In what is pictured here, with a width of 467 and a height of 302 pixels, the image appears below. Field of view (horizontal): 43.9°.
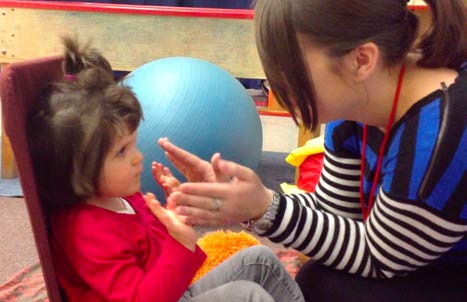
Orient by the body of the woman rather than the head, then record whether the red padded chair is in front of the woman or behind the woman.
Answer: in front

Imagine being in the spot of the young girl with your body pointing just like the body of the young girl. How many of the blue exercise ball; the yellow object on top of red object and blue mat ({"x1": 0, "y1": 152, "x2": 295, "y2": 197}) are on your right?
0

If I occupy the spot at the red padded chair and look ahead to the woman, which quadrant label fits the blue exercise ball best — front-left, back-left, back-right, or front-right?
front-left

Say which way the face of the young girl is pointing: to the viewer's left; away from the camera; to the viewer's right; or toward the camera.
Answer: to the viewer's right

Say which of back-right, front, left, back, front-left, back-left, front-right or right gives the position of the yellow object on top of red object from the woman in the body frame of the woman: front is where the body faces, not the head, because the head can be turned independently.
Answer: right

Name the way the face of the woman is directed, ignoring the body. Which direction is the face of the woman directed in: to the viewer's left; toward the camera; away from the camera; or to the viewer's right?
to the viewer's left

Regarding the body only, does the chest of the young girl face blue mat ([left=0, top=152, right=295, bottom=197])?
no

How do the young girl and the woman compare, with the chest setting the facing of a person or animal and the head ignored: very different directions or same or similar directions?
very different directions

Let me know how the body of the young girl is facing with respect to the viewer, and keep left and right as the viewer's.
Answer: facing to the right of the viewer

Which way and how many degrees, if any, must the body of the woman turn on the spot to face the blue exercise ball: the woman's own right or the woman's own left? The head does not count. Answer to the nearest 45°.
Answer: approximately 45° to the woman's own right

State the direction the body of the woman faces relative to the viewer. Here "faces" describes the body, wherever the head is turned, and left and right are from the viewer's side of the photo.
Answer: facing to the left of the viewer

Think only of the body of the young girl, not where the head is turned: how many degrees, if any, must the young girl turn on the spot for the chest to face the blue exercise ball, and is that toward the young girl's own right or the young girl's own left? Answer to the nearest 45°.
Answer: approximately 90° to the young girl's own left
